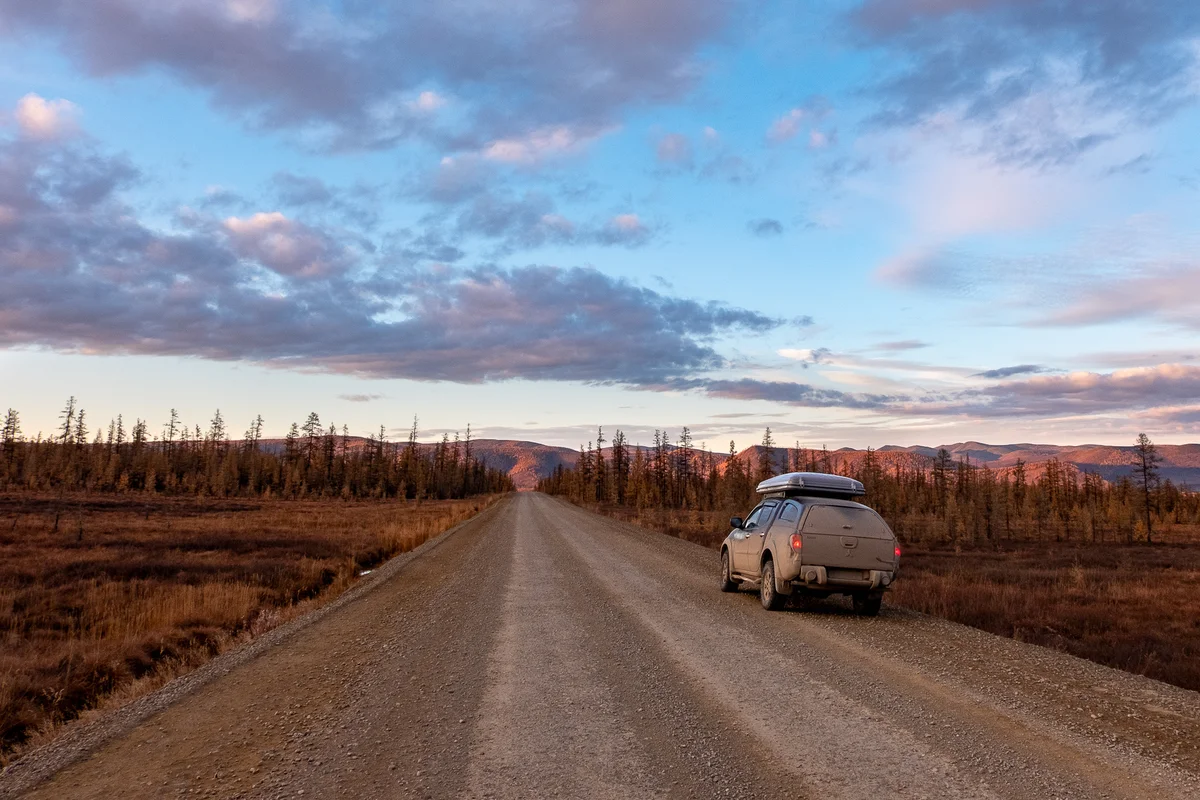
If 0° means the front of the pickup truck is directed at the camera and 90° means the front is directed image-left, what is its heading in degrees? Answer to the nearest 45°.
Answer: approximately 135°
